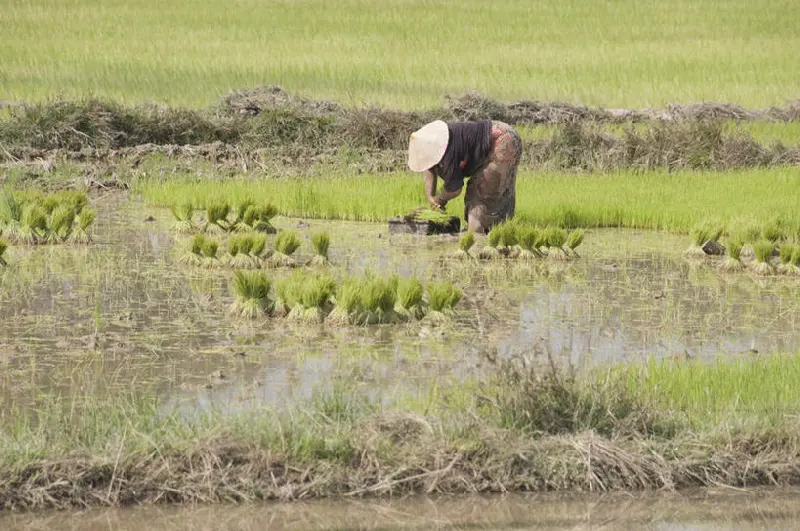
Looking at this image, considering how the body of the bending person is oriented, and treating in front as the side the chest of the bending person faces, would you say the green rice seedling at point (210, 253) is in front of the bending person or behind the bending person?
in front

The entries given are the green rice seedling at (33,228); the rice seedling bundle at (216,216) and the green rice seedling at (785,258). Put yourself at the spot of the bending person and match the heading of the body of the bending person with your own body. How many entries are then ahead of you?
2

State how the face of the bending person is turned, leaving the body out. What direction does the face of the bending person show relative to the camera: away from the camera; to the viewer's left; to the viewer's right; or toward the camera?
to the viewer's left

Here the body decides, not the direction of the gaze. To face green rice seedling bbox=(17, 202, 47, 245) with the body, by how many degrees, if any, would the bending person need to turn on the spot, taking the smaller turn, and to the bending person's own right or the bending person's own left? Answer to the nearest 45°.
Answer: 0° — they already face it

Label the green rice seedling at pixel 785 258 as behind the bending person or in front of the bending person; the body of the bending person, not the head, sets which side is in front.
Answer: behind

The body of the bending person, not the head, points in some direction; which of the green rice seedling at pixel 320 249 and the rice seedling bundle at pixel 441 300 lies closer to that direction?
the green rice seedling

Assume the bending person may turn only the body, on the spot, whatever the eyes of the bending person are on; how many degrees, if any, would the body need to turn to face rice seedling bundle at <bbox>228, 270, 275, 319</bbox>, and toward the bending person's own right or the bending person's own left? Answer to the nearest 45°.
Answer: approximately 45° to the bending person's own left

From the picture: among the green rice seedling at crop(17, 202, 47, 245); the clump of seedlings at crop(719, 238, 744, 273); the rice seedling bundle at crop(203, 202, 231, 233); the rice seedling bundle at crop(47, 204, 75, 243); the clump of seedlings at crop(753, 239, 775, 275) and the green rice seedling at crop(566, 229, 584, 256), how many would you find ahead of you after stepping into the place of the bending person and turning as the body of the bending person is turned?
3

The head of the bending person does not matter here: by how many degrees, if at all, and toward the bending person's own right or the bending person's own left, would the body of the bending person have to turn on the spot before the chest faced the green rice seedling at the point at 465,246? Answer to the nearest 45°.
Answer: approximately 90° to the bending person's own left

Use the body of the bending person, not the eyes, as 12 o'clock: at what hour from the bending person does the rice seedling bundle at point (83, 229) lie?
The rice seedling bundle is roughly at 12 o'clock from the bending person.

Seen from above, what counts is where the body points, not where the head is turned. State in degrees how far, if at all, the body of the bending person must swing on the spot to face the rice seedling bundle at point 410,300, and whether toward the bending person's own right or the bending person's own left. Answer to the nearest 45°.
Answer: approximately 90° to the bending person's own left

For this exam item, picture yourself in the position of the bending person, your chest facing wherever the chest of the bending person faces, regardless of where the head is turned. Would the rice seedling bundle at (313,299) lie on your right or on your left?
on your left

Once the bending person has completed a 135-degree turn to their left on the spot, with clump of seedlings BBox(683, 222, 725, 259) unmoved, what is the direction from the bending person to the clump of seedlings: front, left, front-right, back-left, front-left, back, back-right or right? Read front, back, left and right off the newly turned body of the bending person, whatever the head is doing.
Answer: front-left

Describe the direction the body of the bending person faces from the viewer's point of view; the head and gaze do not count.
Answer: to the viewer's left
